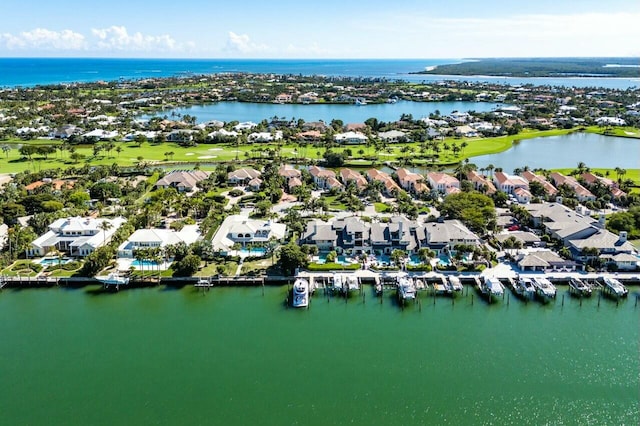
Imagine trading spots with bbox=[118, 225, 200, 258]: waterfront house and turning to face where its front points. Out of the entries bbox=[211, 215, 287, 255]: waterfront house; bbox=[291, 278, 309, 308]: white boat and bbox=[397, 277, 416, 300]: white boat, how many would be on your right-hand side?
0

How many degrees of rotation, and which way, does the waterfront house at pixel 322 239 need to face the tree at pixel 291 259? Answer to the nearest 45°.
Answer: approximately 45° to its right

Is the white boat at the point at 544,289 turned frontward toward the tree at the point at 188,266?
no

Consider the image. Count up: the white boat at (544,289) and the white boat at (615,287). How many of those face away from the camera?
0

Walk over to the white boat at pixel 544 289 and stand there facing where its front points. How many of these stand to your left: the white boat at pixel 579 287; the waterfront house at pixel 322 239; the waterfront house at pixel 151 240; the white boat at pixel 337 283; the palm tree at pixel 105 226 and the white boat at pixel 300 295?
1

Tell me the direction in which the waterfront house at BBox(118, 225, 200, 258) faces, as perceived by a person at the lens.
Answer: facing the viewer

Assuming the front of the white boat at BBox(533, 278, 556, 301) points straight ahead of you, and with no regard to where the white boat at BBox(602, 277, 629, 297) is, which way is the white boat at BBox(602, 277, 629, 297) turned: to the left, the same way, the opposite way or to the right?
the same way

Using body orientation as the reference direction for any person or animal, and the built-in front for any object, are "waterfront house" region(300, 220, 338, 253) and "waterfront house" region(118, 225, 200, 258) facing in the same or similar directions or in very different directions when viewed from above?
same or similar directions

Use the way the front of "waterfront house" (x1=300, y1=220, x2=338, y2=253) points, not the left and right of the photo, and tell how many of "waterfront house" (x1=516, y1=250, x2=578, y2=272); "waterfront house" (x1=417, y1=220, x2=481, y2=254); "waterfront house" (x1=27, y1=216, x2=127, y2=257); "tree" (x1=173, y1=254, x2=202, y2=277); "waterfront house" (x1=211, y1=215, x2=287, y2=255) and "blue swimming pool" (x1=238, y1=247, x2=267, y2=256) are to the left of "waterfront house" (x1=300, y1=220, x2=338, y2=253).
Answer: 2

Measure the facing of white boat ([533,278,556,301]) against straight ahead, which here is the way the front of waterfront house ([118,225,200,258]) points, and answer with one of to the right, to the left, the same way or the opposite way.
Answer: the same way

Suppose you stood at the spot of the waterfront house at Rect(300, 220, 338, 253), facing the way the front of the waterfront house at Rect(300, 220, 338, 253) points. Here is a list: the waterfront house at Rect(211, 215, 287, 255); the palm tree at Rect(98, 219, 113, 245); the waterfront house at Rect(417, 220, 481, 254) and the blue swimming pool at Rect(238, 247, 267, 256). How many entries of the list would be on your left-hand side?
1
